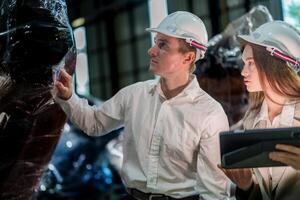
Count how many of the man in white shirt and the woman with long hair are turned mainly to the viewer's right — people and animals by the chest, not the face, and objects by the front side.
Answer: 0

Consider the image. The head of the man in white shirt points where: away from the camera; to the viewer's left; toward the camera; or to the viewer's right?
to the viewer's left

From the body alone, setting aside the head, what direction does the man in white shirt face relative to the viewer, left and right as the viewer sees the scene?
facing the viewer and to the left of the viewer

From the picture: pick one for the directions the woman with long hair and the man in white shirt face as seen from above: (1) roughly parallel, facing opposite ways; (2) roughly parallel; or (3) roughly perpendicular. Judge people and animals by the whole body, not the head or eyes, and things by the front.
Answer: roughly parallel
